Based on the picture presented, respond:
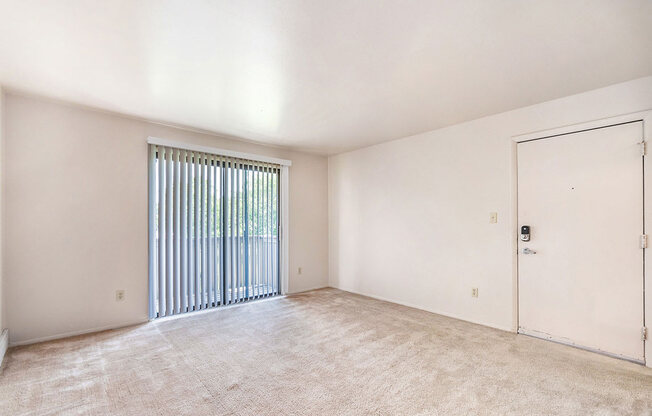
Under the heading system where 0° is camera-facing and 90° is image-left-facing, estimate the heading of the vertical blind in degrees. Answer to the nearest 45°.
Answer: approximately 315°

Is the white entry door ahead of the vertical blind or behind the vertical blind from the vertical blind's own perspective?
ahead

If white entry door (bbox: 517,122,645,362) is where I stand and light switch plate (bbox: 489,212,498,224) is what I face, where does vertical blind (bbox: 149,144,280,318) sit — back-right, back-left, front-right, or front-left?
front-left

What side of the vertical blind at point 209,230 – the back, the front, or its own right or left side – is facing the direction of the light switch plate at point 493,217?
front

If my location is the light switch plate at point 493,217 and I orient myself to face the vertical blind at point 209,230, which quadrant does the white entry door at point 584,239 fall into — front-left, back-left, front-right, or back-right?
back-left

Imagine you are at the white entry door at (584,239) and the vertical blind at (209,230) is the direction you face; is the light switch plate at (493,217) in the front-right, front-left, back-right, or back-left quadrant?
front-right
